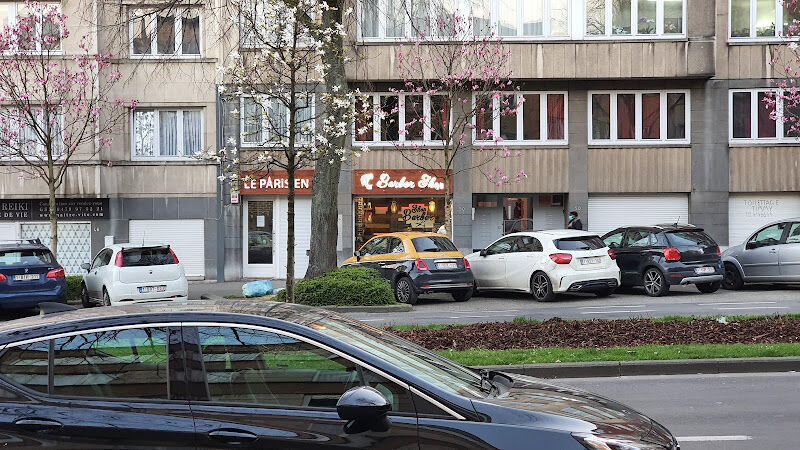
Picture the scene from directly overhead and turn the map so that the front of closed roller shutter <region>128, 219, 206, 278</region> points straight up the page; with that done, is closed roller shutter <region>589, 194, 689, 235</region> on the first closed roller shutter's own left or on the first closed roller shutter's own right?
on the first closed roller shutter's own left

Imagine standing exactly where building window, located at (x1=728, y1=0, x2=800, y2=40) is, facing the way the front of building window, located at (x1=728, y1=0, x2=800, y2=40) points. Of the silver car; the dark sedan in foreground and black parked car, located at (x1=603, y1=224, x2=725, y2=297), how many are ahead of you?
3

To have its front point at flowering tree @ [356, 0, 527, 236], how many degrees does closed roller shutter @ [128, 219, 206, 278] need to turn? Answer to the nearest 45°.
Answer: approximately 45° to its left

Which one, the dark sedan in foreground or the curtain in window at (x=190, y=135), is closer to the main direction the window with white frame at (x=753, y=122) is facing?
the dark sedan in foreground

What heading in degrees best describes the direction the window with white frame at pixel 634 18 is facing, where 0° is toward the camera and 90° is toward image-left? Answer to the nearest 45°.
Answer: approximately 0°

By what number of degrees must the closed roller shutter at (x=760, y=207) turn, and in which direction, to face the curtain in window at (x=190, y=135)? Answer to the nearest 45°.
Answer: approximately 90° to its right

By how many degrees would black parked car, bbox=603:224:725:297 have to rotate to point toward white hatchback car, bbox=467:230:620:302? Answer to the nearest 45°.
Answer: approximately 90° to its left

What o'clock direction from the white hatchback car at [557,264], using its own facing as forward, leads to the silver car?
The silver car is roughly at 4 o'clock from the white hatchback car.

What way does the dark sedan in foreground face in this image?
to the viewer's right

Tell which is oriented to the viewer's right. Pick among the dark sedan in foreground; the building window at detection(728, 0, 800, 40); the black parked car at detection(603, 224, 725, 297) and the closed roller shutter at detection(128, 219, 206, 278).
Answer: the dark sedan in foreground

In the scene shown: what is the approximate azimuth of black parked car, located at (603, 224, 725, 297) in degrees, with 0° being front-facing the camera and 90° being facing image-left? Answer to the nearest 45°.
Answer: approximately 135°
